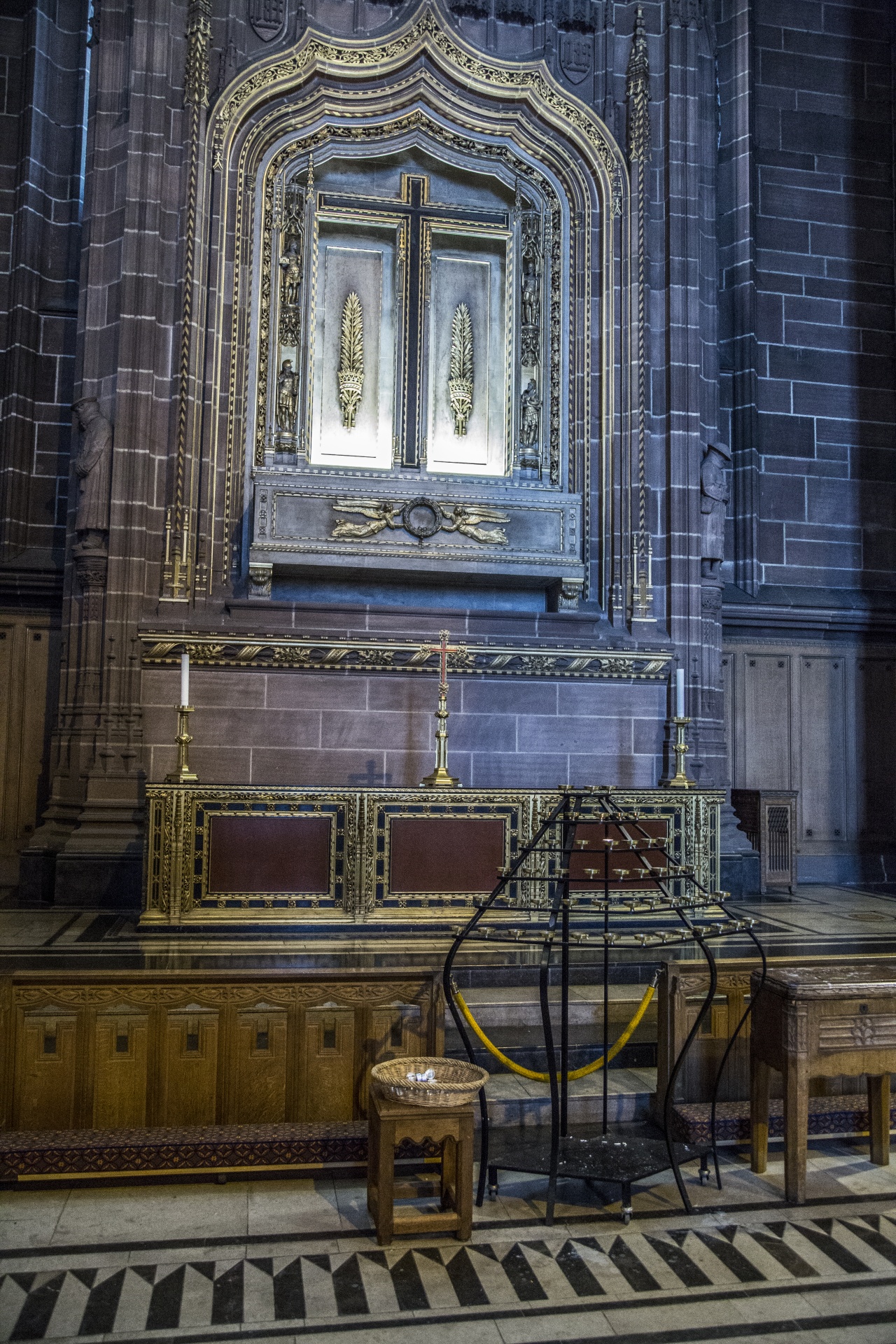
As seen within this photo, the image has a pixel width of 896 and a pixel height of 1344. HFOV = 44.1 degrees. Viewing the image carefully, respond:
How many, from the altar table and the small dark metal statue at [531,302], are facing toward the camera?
2

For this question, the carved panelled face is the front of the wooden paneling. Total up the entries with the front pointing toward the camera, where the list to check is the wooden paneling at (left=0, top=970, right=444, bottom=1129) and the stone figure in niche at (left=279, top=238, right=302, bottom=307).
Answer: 2

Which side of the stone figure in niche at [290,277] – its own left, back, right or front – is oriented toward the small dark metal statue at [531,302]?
left

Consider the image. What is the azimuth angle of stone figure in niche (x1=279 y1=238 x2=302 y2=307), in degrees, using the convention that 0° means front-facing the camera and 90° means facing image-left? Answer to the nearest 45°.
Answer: approximately 0°

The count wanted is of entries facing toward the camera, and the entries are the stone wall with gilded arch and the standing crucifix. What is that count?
2
